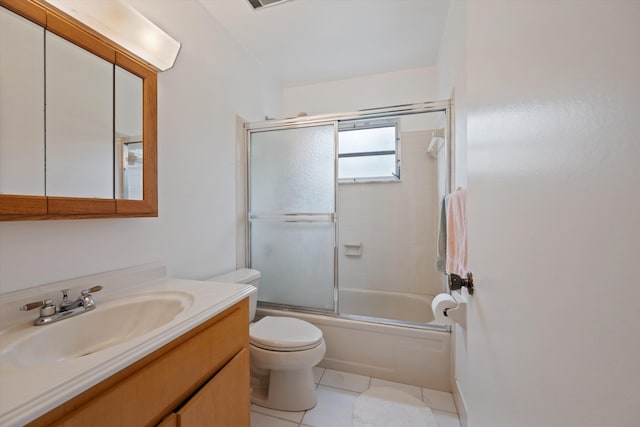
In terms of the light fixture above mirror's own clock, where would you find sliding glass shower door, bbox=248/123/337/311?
The sliding glass shower door is roughly at 10 o'clock from the light fixture above mirror.

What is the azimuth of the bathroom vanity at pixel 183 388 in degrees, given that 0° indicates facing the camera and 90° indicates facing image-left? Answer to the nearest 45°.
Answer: approximately 315°

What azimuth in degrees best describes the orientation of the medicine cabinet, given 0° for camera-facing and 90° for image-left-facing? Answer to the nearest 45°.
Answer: approximately 315°

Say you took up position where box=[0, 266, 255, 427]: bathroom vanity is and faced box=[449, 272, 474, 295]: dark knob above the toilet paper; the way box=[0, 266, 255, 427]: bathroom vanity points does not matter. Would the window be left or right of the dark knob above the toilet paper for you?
left

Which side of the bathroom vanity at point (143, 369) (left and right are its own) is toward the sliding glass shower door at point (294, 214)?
left
